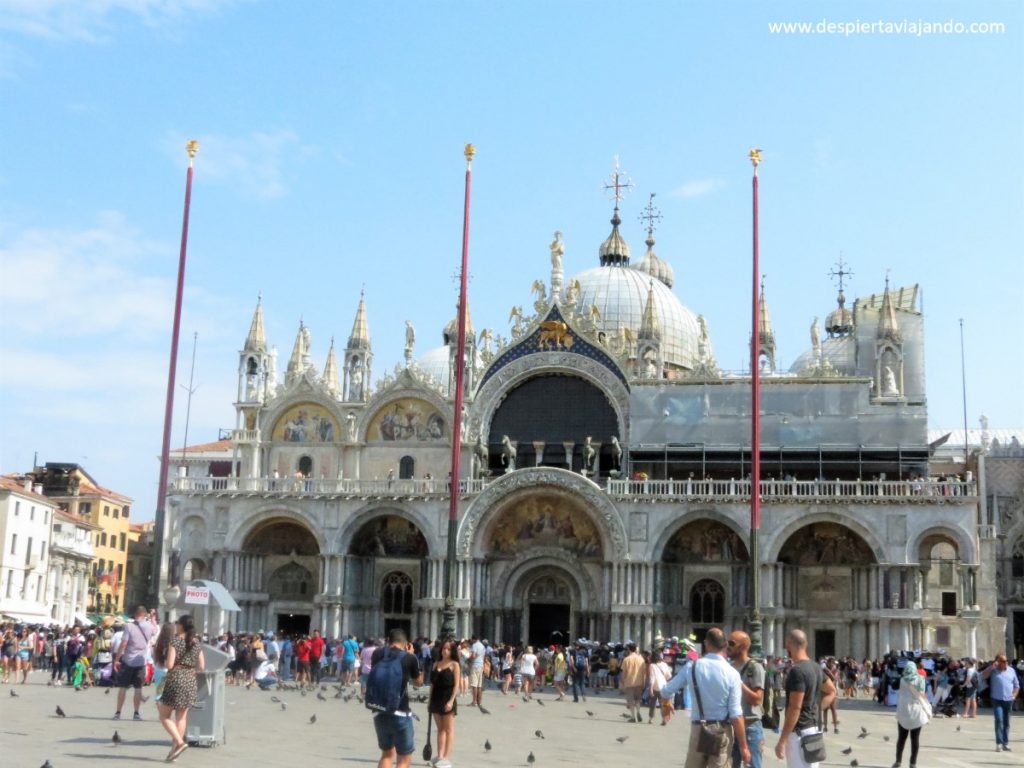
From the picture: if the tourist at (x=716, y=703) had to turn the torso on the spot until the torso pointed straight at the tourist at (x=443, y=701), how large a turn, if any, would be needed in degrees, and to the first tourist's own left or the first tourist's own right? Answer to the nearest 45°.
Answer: approximately 45° to the first tourist's own left

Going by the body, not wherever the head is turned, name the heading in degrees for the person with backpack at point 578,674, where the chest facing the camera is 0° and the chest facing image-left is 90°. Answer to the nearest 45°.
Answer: approximately 180°

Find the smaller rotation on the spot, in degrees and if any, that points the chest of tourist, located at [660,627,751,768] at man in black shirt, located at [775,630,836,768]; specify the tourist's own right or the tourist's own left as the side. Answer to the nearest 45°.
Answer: approximately 45° to the tourist's own right

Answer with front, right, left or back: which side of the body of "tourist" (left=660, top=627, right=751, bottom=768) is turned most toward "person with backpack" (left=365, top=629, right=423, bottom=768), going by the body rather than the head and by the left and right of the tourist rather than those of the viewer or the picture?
left

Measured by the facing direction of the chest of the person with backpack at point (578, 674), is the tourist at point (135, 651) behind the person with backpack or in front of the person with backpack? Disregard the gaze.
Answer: behind

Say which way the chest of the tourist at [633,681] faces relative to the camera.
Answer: away from the camera

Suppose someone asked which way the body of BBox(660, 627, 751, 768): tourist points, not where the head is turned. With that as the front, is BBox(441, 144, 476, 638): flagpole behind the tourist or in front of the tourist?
in front
